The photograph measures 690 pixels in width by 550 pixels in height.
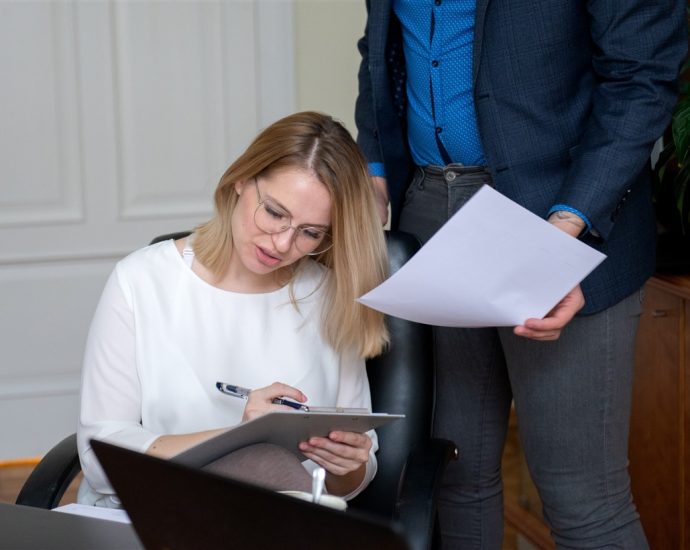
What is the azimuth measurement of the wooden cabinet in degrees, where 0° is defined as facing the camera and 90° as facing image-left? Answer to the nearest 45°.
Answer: approximately 45°

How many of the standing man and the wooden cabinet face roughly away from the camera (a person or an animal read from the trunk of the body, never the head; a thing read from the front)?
0

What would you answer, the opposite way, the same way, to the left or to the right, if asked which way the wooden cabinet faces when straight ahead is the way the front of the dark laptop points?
the opposite way

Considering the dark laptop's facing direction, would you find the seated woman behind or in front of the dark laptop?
in front

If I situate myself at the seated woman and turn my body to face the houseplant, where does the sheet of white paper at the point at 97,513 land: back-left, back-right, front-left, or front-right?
back-right

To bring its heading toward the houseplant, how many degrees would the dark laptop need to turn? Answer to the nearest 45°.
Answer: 0° — it already faces it

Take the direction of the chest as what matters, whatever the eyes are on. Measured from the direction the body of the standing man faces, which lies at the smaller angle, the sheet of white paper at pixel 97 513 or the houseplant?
the sheet of white paper

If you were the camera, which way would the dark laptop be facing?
facing away from the viewer and to the right of the viewer

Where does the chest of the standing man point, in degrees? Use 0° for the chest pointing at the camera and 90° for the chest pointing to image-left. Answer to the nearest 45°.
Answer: approximately 45°

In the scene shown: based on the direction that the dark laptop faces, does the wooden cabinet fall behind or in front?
in front

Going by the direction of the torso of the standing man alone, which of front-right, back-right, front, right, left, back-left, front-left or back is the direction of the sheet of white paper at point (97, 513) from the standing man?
front
